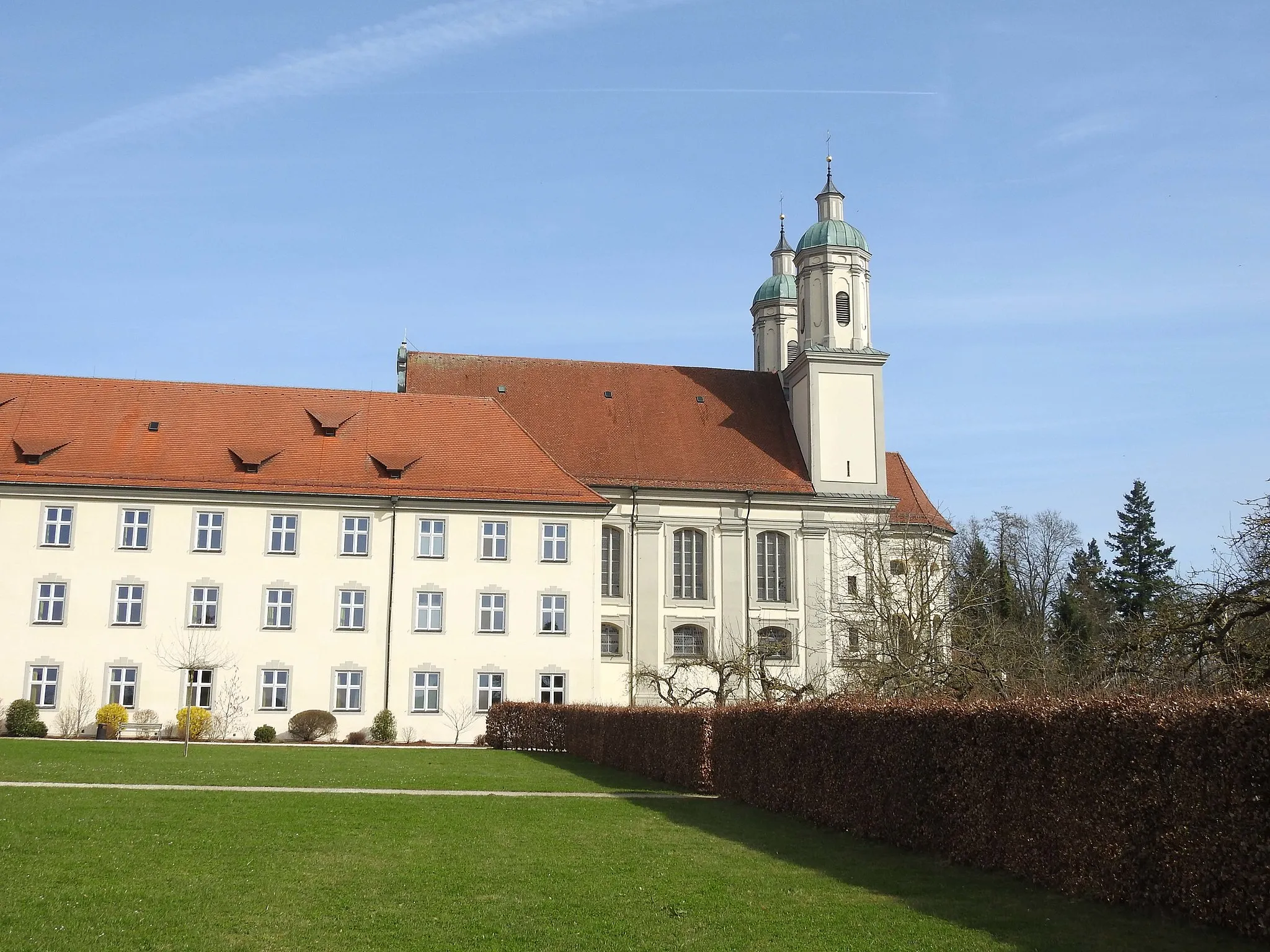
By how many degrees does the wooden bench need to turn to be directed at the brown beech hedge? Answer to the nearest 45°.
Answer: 0° — it already faces it

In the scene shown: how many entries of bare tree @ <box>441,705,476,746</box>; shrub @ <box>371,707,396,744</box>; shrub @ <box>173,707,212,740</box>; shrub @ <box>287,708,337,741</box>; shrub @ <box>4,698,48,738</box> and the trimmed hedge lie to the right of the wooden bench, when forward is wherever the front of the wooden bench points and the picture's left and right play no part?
1

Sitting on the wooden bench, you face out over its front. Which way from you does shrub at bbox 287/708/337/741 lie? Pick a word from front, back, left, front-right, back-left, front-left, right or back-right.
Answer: left

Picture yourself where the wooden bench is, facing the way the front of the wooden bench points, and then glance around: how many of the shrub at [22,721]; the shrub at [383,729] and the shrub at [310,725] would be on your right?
1

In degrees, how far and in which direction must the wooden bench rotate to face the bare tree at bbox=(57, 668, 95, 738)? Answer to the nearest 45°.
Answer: approximately 135° to its right

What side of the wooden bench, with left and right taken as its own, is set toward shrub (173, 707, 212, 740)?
left

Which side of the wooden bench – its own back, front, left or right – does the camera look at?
front

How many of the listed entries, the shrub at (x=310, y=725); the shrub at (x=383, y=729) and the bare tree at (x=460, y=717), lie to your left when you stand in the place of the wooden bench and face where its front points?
3

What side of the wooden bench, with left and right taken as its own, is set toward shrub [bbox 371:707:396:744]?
left

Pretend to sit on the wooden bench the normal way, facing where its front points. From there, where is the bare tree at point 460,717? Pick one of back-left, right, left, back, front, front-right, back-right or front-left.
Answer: left

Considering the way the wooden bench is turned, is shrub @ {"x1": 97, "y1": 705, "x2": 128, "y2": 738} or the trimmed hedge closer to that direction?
the trimmed hedge

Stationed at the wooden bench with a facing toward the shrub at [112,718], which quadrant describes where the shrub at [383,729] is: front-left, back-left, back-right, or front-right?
back-right

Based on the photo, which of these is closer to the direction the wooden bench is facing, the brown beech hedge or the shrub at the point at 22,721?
the brown beech hedge

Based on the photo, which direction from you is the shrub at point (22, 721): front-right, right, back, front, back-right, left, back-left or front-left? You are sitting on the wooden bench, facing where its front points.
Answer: right
